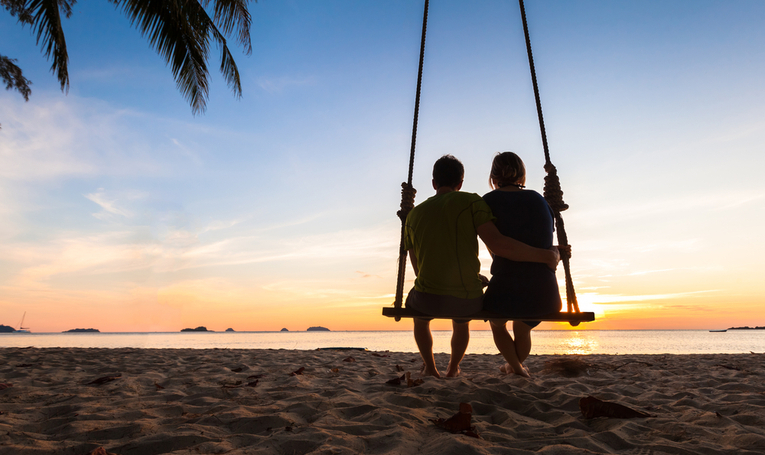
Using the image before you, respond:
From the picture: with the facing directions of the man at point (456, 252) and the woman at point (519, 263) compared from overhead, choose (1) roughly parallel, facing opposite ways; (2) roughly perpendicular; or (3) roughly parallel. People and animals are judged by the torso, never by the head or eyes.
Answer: roughly parallel

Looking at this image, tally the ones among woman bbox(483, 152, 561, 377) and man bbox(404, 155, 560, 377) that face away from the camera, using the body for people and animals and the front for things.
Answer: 2

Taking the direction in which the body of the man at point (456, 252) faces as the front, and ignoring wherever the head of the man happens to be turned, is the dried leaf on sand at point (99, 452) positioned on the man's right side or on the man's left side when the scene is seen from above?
on the man's left side

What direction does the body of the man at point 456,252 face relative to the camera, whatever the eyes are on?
away from the camera

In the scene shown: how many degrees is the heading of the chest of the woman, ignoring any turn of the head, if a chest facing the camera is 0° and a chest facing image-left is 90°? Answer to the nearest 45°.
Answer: approximately 180°

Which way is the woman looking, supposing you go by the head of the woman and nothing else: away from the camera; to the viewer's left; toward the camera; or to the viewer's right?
away from the camera
